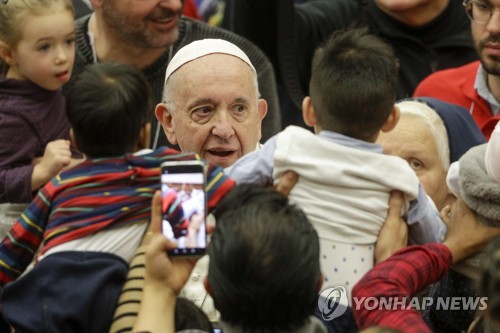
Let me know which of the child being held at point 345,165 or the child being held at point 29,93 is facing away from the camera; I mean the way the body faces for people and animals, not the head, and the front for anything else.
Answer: the child being held at point 345,165

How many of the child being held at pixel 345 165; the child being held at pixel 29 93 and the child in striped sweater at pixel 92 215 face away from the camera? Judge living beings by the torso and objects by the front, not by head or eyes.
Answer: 2

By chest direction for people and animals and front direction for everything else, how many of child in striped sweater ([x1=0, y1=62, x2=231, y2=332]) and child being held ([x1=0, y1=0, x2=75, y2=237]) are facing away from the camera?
1

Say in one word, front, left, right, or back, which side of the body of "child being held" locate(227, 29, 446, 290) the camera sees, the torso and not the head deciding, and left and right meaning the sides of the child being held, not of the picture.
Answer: back

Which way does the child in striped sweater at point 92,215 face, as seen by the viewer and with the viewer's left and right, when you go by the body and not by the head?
facing away from the viewer

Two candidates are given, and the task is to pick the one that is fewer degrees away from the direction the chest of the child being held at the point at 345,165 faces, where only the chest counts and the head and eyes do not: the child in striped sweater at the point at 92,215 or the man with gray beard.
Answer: the man with gray beard

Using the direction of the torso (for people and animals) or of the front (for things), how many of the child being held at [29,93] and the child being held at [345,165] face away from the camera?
1

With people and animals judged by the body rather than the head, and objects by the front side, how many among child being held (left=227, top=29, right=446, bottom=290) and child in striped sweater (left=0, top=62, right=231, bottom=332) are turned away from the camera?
2

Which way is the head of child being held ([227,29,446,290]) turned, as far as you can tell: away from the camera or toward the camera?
away from the camera

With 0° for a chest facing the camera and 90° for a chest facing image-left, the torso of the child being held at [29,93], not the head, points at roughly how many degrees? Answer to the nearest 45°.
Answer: approximately 315°
